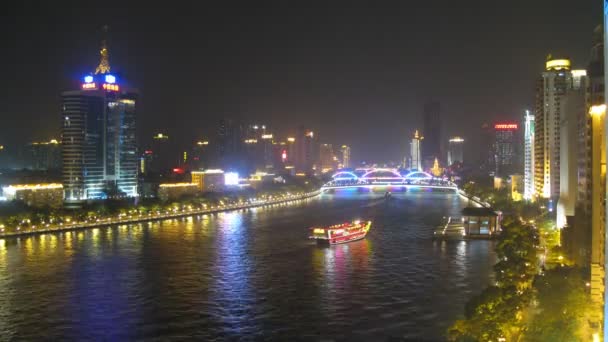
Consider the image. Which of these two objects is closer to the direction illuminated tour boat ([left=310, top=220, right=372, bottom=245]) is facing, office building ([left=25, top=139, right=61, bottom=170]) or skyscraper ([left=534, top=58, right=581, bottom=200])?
the skyscraper

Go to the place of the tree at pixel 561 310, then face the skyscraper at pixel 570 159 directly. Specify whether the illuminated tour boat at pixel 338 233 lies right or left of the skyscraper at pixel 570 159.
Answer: left

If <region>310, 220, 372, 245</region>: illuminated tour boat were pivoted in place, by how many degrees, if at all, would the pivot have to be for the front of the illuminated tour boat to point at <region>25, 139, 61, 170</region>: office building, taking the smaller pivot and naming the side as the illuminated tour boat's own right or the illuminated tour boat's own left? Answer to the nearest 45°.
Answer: approximately 90° to the illuminated tour boat's own left

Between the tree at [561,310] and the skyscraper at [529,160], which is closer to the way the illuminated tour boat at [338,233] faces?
the skyscraper

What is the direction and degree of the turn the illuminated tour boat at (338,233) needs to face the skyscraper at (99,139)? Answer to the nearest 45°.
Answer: approximately 90° to its left

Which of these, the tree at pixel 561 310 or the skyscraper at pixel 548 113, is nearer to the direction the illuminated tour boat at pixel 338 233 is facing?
the skyscraper
